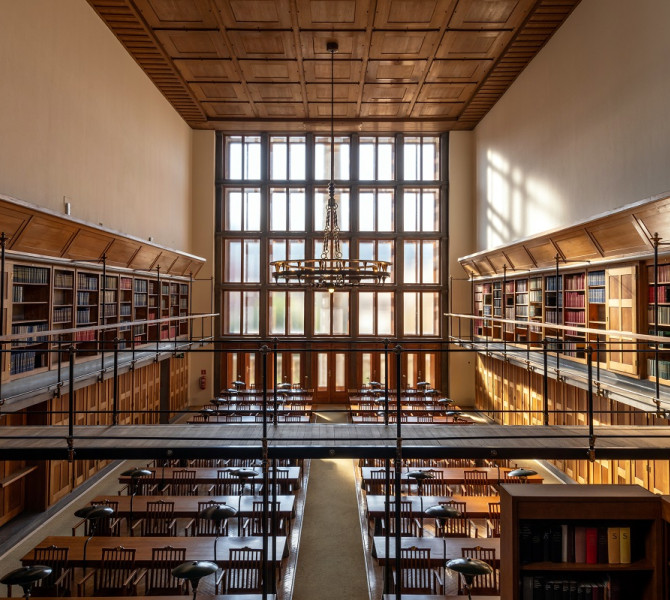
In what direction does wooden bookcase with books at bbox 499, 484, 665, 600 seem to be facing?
toward the camera

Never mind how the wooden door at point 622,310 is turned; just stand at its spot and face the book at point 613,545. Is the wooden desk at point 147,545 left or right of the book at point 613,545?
right

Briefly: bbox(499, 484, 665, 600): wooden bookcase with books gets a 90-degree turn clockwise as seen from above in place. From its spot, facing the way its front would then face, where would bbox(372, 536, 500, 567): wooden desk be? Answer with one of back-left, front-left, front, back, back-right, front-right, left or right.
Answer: front-right

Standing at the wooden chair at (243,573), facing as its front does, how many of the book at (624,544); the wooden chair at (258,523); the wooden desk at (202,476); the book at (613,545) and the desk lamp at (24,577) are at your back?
2

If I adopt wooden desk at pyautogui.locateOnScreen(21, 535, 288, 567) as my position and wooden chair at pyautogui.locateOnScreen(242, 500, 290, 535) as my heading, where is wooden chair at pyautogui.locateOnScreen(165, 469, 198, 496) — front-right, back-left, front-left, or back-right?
front-left
